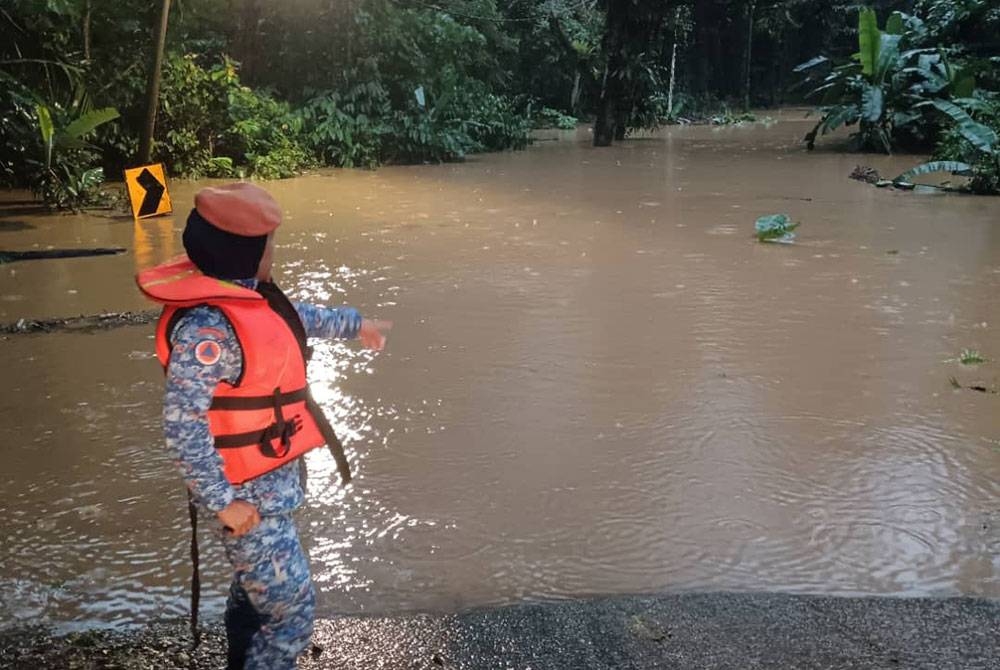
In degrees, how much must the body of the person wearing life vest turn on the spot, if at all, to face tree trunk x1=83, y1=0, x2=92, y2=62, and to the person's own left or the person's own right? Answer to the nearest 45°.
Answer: approximately 90° to the person's own left

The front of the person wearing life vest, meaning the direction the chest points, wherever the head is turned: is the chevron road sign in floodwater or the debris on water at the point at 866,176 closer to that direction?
the debris on water

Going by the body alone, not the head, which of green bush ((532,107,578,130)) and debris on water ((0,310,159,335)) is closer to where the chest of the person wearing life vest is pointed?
the green bush

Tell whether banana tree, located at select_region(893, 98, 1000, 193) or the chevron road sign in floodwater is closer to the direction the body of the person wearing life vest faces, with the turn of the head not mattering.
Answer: the banana tree

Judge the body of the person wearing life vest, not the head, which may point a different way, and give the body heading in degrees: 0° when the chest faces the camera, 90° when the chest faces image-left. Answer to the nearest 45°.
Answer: approximately 270°

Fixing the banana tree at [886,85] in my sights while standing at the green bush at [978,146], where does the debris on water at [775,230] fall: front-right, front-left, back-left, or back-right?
back-left

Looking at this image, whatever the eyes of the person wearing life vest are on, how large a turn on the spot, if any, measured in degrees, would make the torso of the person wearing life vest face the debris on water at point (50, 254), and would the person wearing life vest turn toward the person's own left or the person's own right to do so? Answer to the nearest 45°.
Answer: approximately 90° to the person's own left
